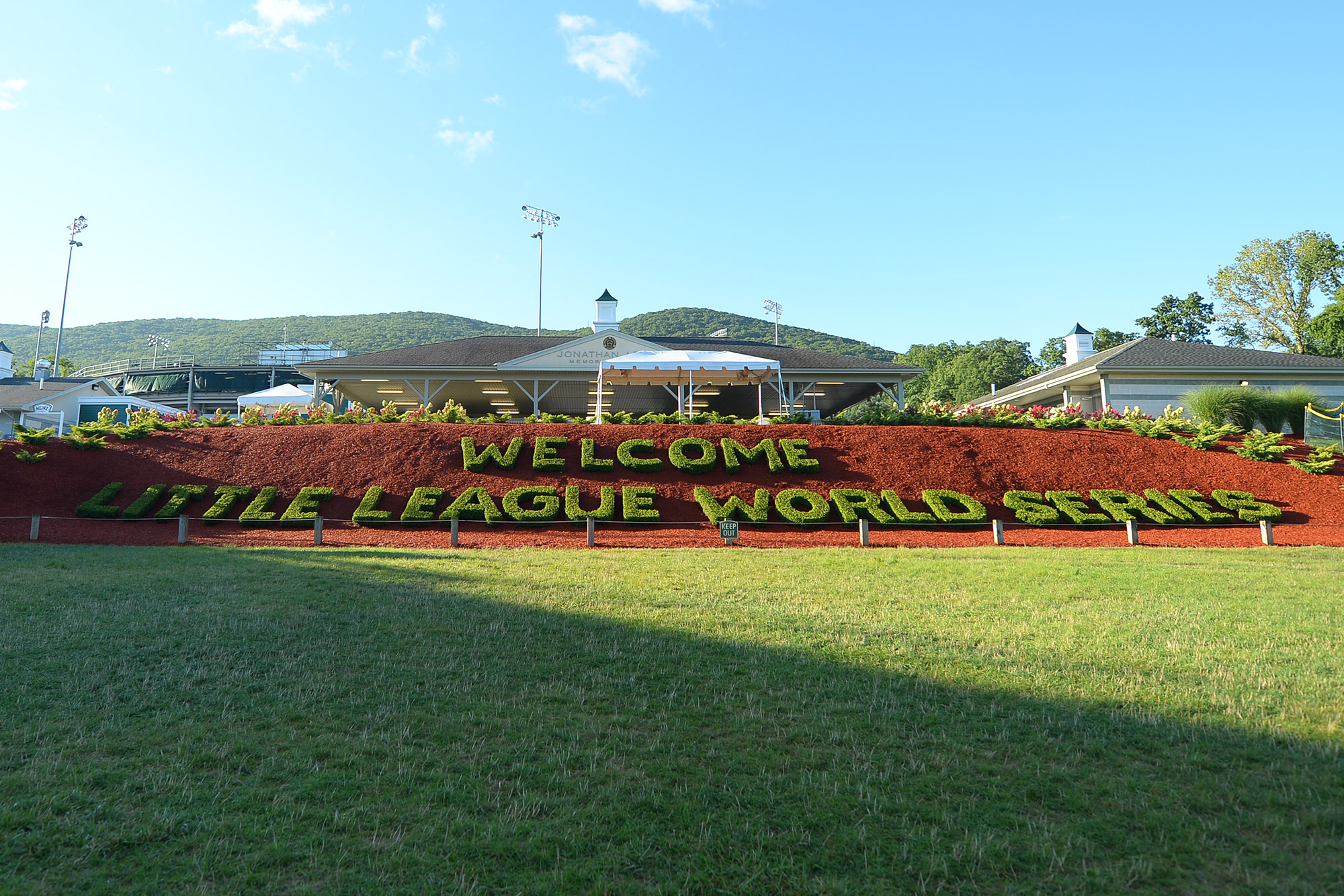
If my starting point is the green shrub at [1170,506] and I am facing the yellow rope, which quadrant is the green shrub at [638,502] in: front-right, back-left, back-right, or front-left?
back-left

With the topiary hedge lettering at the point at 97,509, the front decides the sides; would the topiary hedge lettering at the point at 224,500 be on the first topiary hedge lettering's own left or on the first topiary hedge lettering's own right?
on the first topiary hedge lettering's own left

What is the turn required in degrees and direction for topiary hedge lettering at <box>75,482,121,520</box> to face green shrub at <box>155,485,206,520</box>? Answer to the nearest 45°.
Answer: approximately 90° to its left

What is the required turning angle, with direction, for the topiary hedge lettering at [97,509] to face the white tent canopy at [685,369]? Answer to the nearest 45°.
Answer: approximately 90° to its left

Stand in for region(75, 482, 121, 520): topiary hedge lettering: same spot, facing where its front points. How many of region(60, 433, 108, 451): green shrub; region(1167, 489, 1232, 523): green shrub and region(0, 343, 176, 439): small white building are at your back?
2

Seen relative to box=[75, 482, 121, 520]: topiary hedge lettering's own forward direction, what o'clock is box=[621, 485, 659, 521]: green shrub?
The green shrub is roughly at 10 o'clock from the topiary hedge lettering.

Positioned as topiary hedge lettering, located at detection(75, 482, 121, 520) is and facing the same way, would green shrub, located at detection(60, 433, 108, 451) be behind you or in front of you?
behind

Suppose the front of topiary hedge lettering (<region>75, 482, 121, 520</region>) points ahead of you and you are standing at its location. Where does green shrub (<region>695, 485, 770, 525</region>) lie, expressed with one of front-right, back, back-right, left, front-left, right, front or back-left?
front-left

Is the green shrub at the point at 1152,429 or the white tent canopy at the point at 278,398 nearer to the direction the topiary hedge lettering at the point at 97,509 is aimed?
the green shrub

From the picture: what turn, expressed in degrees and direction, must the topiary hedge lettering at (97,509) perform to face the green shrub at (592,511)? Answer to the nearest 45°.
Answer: approximately 45° to its left

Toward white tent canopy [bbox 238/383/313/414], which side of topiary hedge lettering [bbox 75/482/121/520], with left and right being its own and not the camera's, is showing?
back

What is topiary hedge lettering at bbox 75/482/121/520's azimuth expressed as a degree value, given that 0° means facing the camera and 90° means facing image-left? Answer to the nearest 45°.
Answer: approximately 0°

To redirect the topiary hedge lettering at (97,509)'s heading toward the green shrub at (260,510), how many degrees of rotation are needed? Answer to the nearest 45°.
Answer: approximately 45° to its left

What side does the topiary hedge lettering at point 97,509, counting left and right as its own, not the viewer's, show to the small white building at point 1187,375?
left

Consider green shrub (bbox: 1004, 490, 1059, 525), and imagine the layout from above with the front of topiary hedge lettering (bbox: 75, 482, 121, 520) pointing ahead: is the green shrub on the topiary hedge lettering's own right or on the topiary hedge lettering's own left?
on the topiary hedge lettering's own left

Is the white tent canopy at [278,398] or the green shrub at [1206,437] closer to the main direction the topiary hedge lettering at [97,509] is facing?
the green shrub

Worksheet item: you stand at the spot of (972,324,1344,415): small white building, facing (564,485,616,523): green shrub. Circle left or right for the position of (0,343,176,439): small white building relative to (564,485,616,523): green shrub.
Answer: right
